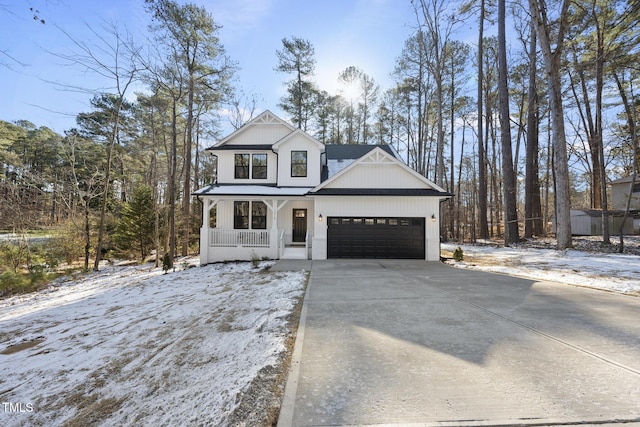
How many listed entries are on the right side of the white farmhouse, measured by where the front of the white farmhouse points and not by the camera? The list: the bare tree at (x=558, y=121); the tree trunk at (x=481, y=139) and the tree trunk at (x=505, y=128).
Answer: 0

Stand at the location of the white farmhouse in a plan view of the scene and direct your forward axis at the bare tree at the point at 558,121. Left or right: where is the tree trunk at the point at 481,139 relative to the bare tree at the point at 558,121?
left

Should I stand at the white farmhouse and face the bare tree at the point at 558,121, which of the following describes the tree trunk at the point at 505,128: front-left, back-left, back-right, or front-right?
front-left

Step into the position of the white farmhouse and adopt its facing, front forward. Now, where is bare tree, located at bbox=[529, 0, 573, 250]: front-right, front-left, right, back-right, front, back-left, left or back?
left

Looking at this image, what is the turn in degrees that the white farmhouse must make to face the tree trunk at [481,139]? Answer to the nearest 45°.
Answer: approximately 135° to its left

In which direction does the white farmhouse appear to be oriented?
toward the camera
